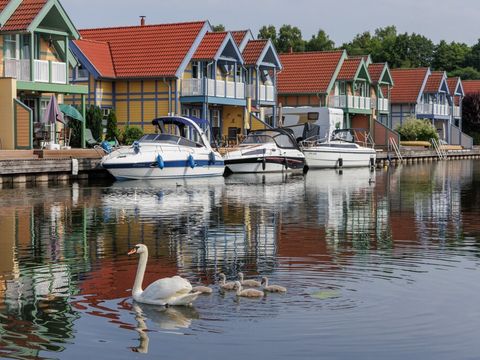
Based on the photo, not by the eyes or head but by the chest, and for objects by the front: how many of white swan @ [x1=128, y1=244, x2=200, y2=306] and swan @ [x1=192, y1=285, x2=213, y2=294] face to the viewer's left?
2

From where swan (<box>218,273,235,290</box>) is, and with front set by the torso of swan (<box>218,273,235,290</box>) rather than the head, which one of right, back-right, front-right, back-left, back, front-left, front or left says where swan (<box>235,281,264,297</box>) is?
back-left

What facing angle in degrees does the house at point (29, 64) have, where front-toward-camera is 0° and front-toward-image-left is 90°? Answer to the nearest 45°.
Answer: approximately 315°

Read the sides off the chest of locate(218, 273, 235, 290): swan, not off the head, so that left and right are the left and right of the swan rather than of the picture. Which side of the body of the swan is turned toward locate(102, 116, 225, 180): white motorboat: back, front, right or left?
right

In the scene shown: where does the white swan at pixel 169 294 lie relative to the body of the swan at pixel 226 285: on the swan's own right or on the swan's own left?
on the swan's own left

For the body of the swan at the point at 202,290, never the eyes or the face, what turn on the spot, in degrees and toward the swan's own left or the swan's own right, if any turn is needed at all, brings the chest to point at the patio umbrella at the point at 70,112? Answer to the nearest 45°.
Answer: approximately 90° to the swan's own right

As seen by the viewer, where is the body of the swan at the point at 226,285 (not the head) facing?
to the viewer's left

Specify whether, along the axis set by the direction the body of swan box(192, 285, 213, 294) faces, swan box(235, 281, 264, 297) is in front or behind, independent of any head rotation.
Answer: behind

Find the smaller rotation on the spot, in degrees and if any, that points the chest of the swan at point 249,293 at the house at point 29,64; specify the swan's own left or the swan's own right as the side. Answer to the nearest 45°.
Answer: approximately 90° to the swan's own right

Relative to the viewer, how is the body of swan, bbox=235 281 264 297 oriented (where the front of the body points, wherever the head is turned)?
to the viewer's left

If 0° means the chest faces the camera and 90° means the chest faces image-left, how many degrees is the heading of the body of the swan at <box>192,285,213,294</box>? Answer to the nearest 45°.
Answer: approximately 90°

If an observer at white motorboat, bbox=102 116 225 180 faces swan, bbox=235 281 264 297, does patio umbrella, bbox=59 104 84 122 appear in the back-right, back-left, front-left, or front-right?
back-right

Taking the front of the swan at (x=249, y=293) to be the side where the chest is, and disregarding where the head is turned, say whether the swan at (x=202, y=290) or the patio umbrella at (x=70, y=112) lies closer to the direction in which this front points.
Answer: the swan
